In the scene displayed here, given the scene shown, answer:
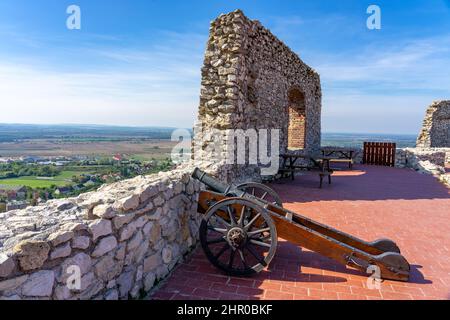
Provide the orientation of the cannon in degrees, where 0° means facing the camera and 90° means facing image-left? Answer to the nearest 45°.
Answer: approximately 90°

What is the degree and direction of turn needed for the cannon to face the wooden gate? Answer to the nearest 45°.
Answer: approximately 90° to its right

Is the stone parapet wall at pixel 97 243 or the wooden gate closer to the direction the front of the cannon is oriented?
the stone parapet wall

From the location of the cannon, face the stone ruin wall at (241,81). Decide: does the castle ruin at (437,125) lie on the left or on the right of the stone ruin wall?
right

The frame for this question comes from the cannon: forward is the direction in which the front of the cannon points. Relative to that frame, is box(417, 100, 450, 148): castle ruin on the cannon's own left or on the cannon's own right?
on the cannon's own right

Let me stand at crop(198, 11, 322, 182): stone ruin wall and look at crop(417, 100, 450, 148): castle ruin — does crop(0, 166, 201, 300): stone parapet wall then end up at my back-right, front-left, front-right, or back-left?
back-right

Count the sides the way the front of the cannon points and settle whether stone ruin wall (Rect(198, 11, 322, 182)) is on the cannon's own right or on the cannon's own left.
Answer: on the cannon's own right
